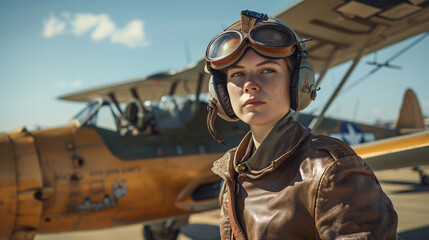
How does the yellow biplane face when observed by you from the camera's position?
facing the viewer and to the left of the viewer

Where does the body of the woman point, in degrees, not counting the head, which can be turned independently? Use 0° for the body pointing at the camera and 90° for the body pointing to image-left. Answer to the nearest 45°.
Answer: approximately 45°

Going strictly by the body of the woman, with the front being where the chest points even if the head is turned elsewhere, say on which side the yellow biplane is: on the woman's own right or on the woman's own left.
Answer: on the woman's own right

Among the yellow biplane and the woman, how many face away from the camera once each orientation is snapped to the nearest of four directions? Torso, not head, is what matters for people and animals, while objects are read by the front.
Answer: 0
